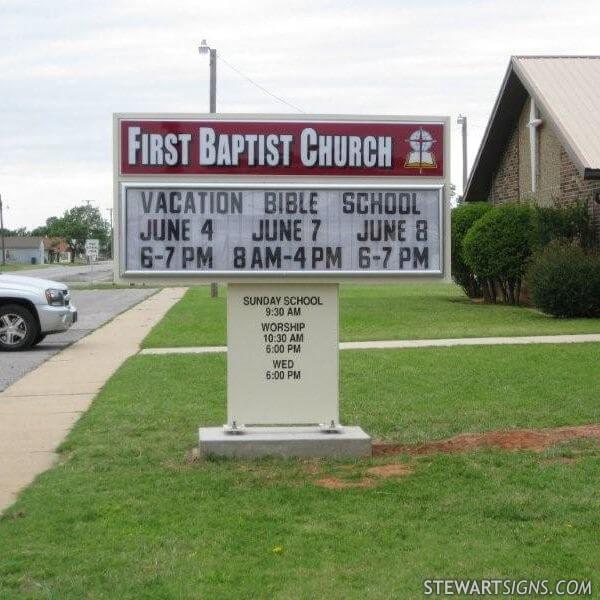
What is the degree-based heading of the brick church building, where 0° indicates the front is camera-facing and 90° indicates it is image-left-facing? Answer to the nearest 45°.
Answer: approximately 45°

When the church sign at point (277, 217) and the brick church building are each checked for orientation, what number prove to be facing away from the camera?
0

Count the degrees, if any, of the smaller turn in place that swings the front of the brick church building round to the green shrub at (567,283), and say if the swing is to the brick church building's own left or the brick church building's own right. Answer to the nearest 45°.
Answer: approximately 45° to the brick church building's own left

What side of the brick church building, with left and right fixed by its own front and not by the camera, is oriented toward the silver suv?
front

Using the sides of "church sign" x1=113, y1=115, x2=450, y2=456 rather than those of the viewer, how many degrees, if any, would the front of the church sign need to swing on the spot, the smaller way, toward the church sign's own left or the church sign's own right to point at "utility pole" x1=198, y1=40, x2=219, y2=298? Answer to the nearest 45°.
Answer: approximately 180°

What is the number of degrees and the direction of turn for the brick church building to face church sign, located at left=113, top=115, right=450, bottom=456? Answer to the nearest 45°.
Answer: approximately 45° to its left

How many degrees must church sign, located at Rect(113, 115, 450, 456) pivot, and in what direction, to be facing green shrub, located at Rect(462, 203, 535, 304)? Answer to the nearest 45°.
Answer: approximately 180°

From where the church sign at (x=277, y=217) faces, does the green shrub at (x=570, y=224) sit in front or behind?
behind

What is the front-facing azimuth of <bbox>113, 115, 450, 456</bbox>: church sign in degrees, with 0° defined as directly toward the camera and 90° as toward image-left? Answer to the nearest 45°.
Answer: approximately 0°

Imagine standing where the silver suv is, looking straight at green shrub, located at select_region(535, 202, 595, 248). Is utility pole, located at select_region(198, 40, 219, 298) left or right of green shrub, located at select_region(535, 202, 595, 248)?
left
